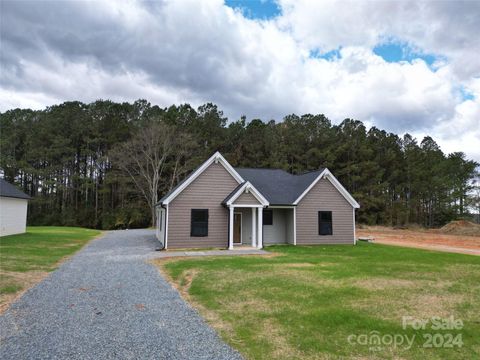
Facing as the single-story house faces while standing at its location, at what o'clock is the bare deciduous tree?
The bare deciduous tree is roughly at 5 o'clock from the single-story house.

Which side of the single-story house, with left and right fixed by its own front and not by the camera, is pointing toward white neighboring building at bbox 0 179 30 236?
right

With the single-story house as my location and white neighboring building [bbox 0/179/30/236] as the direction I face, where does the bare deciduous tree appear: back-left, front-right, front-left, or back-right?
front-right

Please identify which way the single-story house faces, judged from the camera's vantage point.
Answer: facing the viewer
